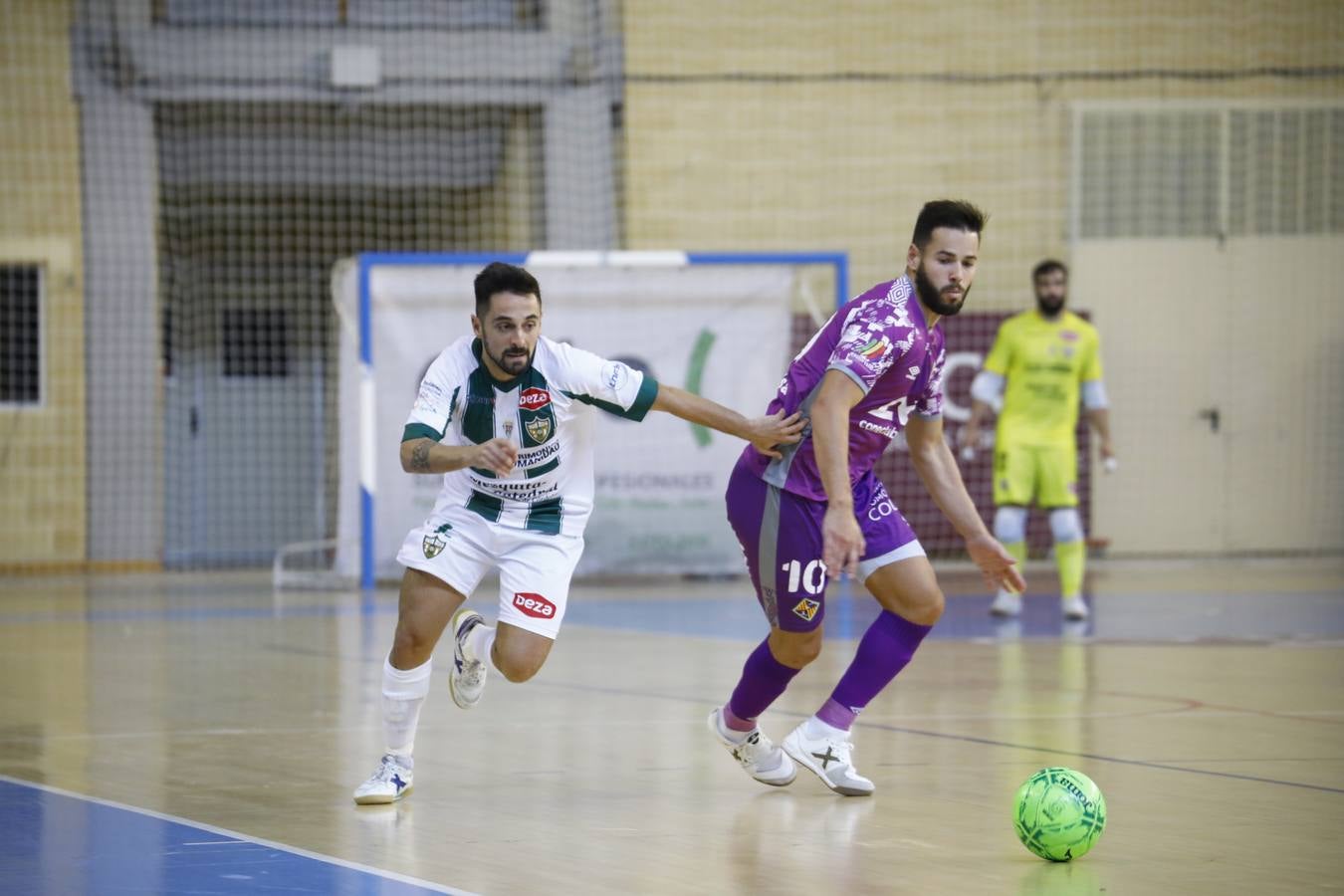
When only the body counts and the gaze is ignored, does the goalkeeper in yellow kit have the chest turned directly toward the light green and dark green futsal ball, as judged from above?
yes

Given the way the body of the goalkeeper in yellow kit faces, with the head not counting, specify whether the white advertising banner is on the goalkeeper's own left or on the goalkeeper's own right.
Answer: on the goalkeeper's own right

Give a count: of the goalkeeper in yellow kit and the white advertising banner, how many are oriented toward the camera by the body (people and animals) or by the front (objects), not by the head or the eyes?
2

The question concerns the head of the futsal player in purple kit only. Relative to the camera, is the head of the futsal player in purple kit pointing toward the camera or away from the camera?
toward the camera

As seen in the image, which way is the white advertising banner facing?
toward the camera

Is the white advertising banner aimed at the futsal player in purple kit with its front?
yes

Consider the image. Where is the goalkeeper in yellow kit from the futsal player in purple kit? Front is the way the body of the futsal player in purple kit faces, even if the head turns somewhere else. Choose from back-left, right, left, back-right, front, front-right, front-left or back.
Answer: back-left

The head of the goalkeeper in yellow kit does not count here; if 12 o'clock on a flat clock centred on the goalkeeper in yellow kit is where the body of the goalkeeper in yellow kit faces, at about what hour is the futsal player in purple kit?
The futsal player in purple kit is roughly at 12 o'clock from the goalkeeper in yellow kit.

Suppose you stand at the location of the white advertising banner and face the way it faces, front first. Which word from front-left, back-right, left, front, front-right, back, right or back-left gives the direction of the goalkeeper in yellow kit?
front-left

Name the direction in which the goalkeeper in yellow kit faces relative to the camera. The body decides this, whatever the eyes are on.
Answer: toward the camera

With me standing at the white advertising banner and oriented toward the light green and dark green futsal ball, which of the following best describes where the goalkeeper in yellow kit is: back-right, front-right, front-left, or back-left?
front-left

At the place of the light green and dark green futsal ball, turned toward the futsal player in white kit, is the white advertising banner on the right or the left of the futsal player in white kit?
right

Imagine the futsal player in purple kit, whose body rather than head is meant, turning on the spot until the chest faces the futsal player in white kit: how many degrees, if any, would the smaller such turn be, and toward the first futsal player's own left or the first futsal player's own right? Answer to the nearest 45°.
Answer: approximately 135° to the first futsal player's own right

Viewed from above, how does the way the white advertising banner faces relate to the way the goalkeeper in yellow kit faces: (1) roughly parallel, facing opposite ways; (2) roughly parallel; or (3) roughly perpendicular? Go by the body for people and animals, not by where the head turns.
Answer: roughly parallel

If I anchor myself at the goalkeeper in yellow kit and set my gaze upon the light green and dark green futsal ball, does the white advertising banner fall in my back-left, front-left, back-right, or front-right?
back-right

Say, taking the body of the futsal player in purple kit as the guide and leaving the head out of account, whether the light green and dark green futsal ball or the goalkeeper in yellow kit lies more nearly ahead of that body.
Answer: the light green and dark green futsal ball

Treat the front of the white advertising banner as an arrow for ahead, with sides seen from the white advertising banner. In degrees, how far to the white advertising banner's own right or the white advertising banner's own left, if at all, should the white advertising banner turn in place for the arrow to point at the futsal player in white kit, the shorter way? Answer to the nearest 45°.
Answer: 0° — it already faces them

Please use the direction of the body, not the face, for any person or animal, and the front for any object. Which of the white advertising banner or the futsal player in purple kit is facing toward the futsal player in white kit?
the white advertising banner
